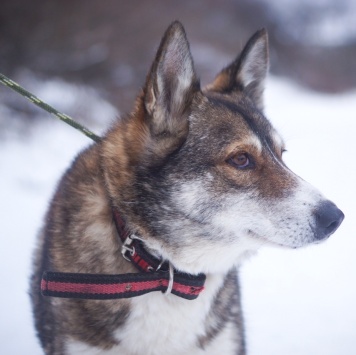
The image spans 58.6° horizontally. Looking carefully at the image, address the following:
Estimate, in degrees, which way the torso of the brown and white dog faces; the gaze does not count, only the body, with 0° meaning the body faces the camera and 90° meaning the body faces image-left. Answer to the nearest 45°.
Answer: approximately 315°
